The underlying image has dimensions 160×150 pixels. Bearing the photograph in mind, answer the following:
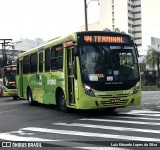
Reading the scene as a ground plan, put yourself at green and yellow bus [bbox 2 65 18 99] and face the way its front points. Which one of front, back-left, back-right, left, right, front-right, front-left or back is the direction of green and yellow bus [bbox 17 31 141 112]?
front

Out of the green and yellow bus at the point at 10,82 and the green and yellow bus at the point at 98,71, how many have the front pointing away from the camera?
0

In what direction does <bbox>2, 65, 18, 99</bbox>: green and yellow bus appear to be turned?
toward the camera

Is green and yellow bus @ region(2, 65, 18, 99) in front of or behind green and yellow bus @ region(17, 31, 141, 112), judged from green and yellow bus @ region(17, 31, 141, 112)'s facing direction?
behind

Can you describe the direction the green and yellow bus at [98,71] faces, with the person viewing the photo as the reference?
facing the viewer and to the right of the viewer
